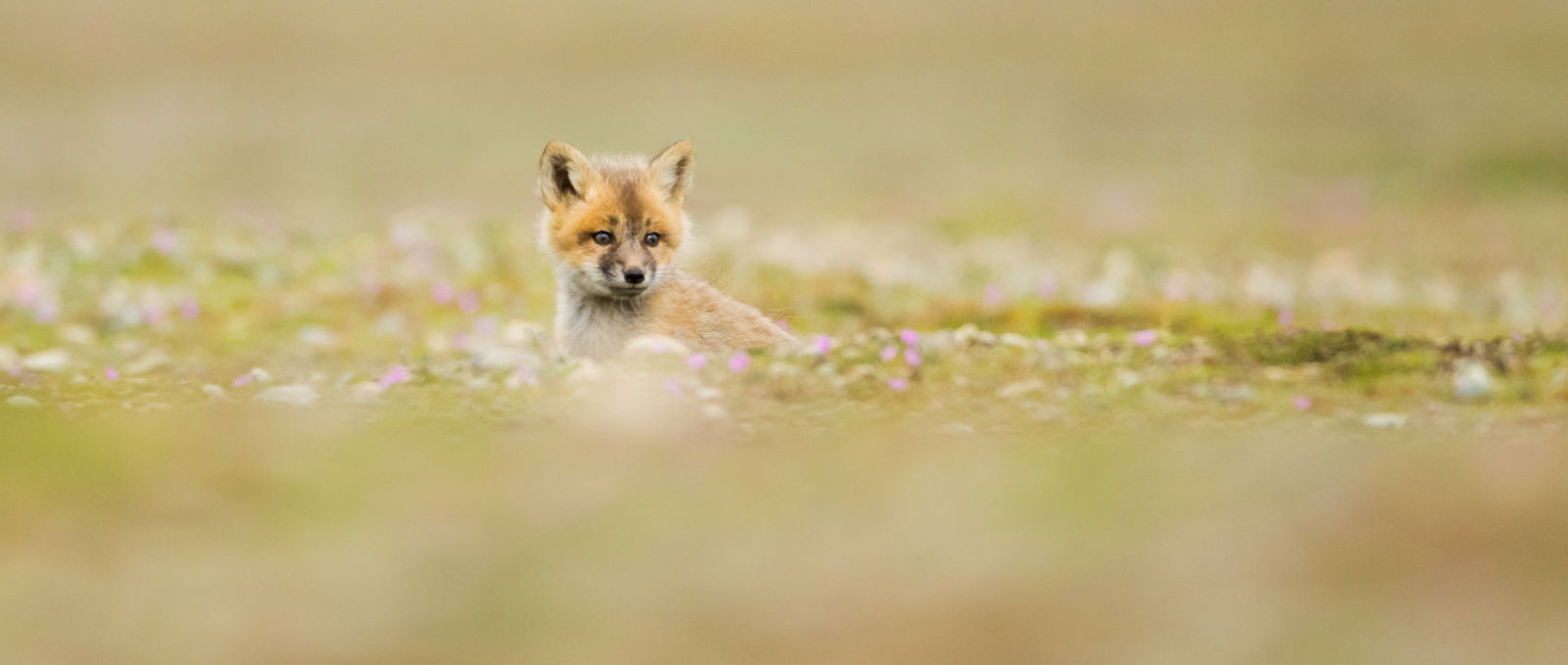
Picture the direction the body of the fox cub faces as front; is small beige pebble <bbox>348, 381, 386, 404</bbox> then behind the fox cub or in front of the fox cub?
in front

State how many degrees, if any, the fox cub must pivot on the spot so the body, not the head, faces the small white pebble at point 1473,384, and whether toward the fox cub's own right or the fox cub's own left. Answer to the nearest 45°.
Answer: approximately 135° to the fox cub's own left

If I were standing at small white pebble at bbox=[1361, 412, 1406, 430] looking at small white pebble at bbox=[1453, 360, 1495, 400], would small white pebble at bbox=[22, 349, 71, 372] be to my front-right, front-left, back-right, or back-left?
back-left

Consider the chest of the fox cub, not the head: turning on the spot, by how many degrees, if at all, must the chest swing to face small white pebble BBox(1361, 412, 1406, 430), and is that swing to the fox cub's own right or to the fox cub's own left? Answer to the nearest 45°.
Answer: approximately 90° to the fox cub's own left

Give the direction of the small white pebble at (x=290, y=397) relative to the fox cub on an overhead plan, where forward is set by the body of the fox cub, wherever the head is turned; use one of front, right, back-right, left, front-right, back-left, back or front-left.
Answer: front-right

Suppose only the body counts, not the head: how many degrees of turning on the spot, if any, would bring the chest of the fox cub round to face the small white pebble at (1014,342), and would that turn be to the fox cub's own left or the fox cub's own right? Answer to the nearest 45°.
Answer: approximately 135° to the fox cub's own left

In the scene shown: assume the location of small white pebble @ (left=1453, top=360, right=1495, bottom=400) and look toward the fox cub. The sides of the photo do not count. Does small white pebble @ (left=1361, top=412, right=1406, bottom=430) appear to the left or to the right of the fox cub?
left

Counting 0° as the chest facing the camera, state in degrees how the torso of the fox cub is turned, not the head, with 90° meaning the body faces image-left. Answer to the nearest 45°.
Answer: approximately 45°
